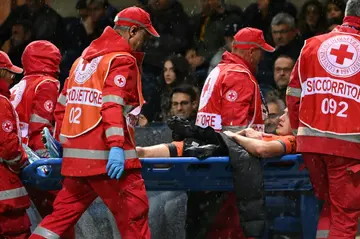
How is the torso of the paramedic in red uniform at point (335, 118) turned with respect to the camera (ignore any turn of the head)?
away from the camera

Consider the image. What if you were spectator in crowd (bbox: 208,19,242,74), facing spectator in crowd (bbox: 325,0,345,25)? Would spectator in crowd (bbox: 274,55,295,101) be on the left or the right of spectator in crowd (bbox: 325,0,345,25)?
right

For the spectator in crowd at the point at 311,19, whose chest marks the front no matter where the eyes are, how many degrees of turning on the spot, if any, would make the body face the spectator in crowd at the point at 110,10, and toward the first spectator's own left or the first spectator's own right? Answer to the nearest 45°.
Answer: approximately 90° to the first spectator's own right
